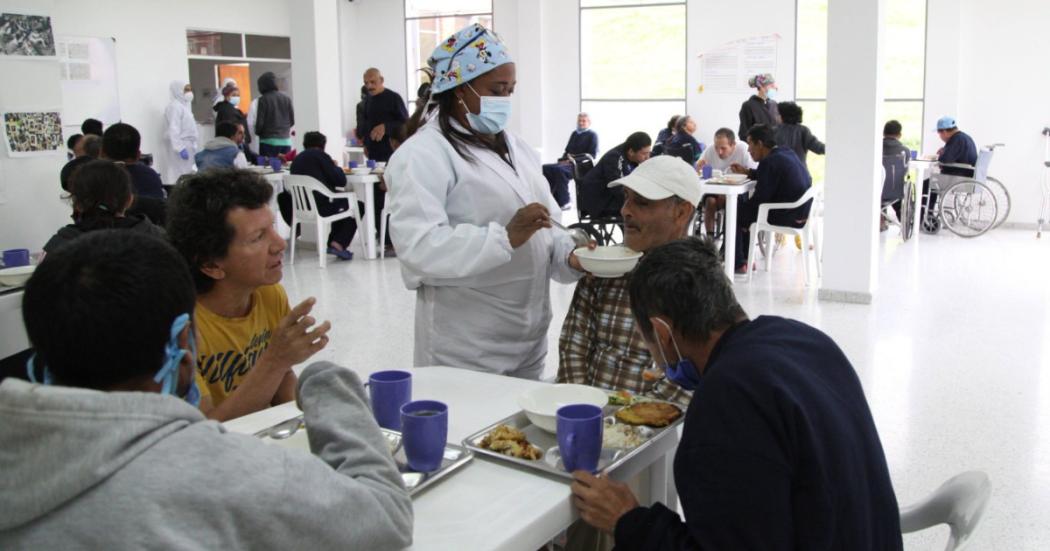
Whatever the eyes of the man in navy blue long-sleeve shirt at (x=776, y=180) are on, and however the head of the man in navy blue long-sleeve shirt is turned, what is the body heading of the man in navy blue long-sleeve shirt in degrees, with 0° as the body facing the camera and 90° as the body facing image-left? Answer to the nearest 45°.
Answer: approximately 90°

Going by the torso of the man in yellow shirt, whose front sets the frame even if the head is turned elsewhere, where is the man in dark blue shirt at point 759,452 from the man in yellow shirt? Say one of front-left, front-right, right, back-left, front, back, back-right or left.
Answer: front

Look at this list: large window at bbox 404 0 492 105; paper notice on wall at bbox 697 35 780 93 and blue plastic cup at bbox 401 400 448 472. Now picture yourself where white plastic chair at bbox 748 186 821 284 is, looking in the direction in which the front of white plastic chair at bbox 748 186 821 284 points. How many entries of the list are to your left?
1

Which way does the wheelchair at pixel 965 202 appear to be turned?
to the viewer's left

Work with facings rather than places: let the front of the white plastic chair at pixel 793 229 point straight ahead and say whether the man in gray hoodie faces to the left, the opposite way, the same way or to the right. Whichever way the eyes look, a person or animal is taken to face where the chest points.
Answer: to the right

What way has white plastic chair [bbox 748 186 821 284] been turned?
to the viewer's left

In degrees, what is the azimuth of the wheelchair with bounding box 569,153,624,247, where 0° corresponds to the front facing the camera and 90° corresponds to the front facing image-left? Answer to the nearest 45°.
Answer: approximately 270°

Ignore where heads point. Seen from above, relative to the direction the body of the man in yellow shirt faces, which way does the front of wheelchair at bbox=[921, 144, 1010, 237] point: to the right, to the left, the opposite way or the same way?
the opposite way

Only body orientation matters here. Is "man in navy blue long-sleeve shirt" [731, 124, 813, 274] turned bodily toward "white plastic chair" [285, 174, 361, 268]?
yes

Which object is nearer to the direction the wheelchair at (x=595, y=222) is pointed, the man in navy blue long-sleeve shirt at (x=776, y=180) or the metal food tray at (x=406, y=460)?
the man in navy blue long-sleeve shirt

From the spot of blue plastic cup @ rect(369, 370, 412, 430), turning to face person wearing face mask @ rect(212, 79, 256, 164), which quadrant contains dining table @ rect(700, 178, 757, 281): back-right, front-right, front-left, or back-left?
front-right

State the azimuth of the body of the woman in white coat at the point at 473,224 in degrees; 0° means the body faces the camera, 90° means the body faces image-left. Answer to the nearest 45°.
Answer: approximately 315°

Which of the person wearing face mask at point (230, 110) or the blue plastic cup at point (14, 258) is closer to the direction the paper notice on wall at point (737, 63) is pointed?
the blue plastic cup

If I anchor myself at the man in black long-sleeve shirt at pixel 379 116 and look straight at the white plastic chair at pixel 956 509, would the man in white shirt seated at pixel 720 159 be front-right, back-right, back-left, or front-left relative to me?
front-left

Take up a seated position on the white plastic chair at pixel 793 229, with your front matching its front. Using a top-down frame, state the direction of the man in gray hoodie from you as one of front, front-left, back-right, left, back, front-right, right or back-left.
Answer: left
